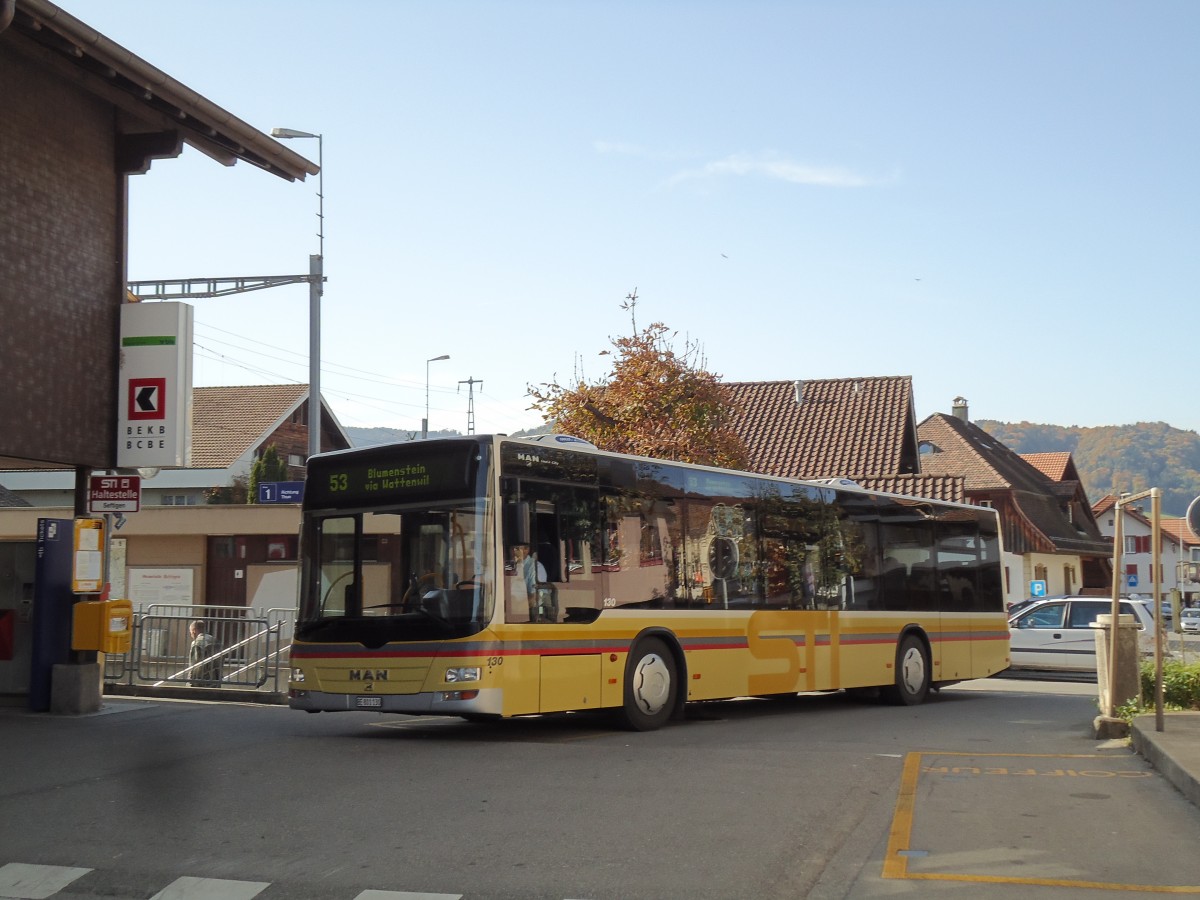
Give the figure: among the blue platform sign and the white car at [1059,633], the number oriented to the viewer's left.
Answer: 1

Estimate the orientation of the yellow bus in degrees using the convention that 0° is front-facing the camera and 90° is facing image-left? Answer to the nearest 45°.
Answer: approximately 45°

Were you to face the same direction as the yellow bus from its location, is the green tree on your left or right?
on your right

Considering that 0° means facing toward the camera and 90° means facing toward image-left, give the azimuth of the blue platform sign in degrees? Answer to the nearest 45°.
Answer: approximately 0°

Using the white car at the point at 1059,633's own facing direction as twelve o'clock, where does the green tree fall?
The green tree is roughly at 1 o'clock from the white car.

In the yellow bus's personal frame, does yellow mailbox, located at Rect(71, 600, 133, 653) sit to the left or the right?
on its right

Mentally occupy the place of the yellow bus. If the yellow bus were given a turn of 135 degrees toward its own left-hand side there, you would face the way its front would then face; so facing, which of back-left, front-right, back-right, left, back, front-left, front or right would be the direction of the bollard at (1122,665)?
front

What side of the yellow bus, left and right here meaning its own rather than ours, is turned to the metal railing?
front

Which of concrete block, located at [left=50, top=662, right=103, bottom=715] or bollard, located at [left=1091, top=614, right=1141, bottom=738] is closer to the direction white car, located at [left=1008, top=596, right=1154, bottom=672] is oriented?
the concrete block

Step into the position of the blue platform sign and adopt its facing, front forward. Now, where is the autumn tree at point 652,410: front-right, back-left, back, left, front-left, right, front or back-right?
back-left

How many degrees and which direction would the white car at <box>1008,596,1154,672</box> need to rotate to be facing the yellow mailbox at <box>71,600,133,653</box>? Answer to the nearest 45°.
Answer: approximately 45° to its left

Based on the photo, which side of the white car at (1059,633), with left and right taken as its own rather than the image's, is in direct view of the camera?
left
